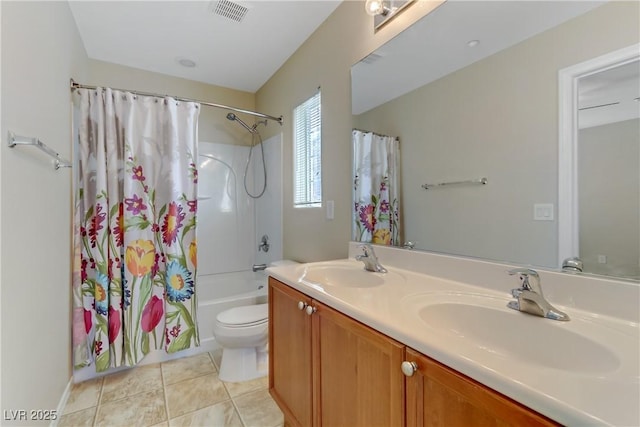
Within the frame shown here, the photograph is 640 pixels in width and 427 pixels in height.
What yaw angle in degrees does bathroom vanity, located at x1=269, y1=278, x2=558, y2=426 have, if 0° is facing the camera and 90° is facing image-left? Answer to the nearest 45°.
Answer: approximately 45°

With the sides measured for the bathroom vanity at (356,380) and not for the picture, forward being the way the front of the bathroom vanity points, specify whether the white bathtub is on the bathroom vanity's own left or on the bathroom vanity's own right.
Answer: on the bathroom vanity's own right

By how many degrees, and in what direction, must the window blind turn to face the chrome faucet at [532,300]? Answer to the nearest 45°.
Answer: approximately 90° to its left

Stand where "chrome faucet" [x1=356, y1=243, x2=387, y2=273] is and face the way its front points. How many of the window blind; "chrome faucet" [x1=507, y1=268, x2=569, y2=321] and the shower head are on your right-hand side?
2

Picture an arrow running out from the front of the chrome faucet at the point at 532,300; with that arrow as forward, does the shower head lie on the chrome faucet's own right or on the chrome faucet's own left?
on the chrome faucet's own right

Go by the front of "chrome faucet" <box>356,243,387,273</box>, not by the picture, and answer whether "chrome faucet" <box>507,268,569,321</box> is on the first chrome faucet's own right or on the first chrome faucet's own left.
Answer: on the first chrome faucet's own left

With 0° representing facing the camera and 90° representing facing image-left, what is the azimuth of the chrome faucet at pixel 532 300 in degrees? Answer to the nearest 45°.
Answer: approximately 45°

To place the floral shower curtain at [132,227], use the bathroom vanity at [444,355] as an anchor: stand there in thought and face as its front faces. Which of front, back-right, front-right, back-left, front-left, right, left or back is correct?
front-right

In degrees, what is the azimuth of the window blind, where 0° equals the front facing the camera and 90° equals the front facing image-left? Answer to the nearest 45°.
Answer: approximately 45°

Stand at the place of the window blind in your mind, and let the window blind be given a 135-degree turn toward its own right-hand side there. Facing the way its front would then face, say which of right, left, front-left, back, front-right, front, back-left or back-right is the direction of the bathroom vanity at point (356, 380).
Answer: back

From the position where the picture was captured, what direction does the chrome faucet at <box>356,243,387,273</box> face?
facing the viewer and to the left of the viewer

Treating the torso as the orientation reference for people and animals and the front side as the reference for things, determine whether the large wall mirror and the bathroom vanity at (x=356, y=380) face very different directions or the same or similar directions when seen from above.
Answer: same or similar directions
